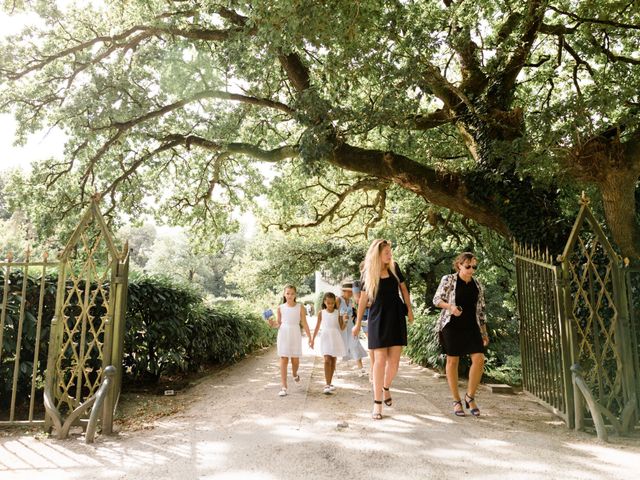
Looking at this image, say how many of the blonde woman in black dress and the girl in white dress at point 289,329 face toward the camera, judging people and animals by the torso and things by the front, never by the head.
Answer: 2

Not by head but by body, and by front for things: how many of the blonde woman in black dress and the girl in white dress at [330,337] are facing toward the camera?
2

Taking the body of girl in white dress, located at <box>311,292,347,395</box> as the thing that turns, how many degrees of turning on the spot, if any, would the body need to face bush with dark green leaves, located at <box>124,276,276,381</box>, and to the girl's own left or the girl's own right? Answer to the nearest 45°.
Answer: approximately 90° to the girl's own right

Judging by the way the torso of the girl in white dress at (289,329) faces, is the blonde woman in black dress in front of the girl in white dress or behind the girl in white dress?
in front

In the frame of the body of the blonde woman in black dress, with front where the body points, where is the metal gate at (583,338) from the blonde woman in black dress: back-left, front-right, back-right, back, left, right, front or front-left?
left

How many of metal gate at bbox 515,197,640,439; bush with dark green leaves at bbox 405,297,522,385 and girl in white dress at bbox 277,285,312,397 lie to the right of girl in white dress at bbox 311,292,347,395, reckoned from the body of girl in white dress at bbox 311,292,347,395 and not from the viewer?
1

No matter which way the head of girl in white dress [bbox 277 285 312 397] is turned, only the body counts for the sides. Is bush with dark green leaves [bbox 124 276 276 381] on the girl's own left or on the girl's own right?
on the girl's own right

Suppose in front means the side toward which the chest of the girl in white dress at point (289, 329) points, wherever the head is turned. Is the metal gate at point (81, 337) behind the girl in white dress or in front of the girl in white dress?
in front

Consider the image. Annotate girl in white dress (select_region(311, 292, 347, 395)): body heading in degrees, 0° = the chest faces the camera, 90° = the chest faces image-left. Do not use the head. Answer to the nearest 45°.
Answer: approximately 0°
